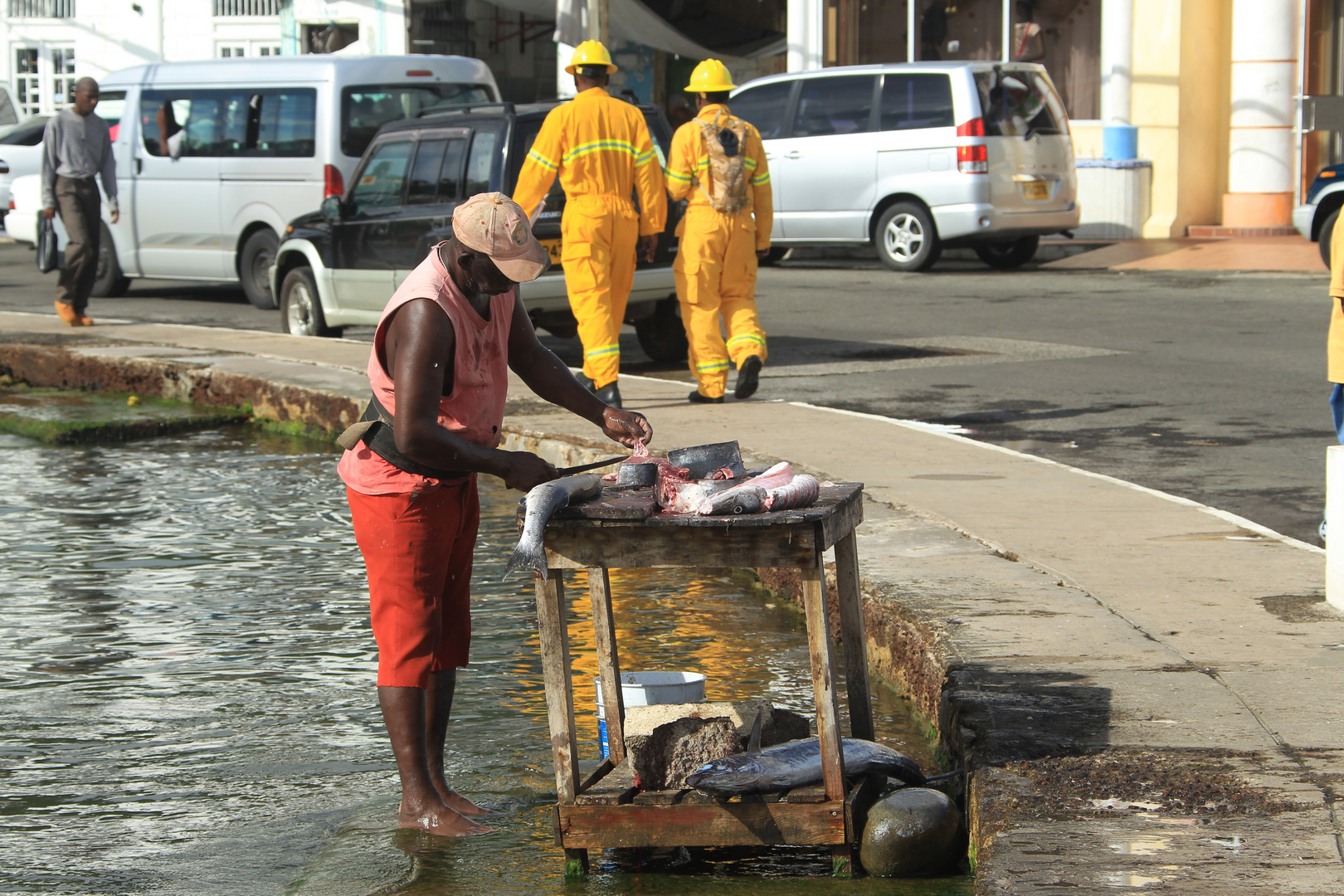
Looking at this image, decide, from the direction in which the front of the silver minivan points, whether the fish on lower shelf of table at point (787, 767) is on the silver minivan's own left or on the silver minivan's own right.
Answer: on the silver minivan's own left

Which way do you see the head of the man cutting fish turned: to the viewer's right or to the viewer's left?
to the viewer's right

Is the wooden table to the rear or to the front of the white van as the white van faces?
to the rear

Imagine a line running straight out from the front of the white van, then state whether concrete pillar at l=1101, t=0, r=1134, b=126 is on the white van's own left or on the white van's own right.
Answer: on the white van's own right

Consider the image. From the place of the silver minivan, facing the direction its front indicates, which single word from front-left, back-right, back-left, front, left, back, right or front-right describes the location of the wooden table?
back-left

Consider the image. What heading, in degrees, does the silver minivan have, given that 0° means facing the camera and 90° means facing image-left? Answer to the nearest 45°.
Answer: approximately 135°

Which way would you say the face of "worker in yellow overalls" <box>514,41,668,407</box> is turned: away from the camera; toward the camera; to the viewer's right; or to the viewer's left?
away from the camera

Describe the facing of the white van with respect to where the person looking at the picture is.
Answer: facing away from the viewer and to the left of the viewer
